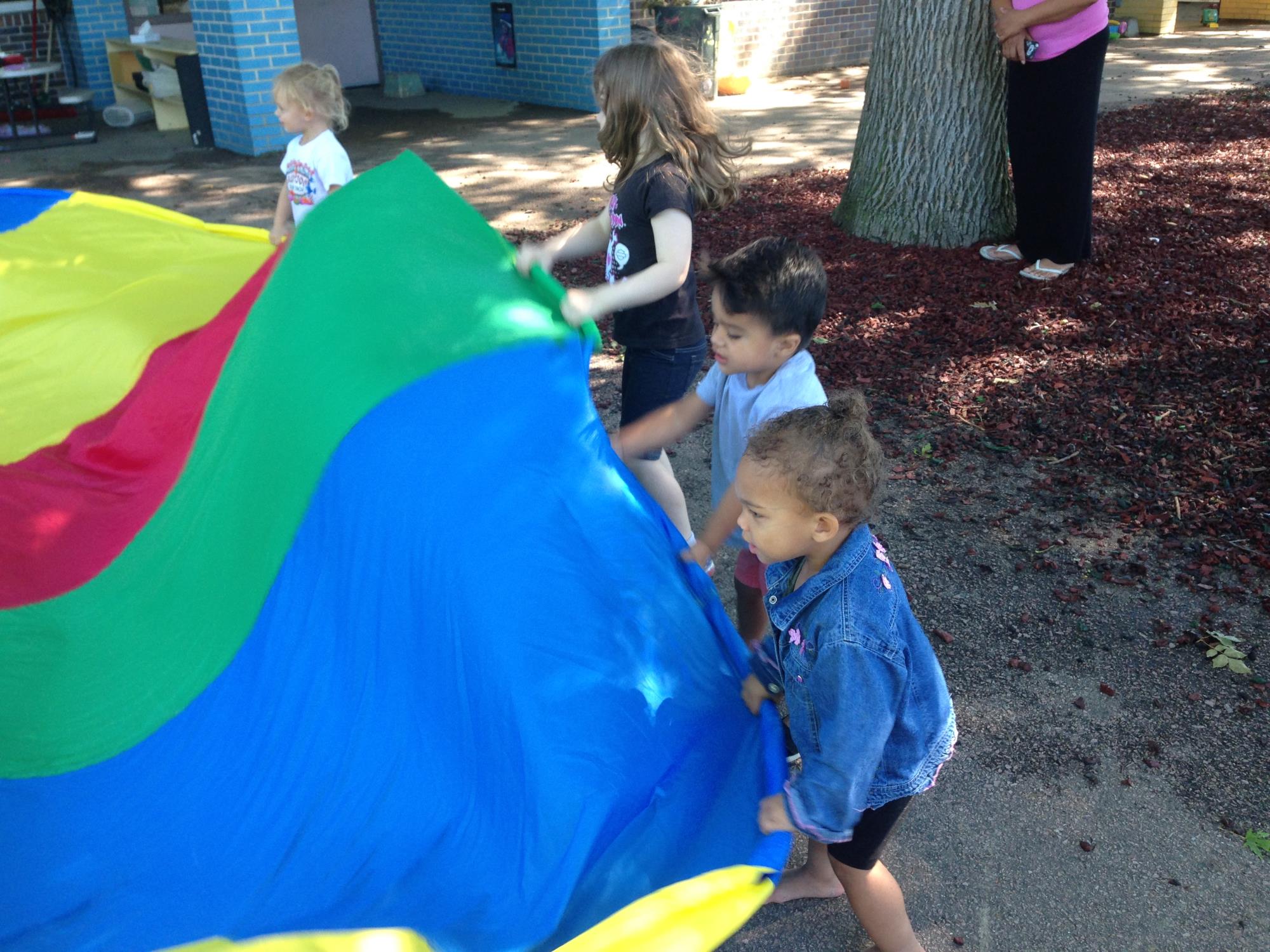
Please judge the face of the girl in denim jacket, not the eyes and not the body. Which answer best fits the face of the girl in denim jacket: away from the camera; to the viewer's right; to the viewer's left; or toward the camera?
to the viewer's left

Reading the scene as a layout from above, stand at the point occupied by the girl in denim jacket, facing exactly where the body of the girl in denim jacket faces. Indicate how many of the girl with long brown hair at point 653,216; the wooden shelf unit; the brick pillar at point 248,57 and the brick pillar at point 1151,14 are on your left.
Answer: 0

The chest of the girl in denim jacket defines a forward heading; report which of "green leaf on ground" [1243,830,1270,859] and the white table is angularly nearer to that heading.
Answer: the white table

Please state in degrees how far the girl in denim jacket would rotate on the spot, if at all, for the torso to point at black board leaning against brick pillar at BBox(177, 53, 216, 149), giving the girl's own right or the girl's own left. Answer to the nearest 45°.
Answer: approximately 45° to the girl's own right

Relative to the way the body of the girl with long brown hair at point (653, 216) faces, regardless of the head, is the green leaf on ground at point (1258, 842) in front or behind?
behind

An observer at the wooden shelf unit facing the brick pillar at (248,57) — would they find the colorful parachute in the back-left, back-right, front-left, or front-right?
front-right

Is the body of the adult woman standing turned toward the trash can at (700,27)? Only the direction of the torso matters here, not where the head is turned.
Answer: no

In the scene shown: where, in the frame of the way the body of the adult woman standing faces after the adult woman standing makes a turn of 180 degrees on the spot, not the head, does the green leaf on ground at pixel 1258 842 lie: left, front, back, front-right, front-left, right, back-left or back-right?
back-right

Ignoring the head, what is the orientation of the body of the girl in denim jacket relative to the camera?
to the viewer's left

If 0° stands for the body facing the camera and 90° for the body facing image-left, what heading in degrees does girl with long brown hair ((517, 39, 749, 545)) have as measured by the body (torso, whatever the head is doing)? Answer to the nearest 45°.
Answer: approximately 90°

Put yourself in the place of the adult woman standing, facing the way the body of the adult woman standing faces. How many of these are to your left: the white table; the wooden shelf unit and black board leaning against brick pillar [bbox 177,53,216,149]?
0

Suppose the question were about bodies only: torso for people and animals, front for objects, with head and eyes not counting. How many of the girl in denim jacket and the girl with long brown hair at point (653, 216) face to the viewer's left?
2

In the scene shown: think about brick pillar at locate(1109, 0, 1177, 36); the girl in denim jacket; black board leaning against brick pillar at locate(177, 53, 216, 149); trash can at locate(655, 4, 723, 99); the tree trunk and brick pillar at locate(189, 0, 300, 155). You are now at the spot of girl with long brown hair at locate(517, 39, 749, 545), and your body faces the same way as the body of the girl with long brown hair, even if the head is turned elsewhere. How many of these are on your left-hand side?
1

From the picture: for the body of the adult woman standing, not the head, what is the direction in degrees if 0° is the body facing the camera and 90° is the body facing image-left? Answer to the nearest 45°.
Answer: approximately 45°

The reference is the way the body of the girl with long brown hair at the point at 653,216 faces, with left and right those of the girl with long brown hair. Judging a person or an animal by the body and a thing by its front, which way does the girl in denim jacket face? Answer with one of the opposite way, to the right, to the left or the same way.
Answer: the same way

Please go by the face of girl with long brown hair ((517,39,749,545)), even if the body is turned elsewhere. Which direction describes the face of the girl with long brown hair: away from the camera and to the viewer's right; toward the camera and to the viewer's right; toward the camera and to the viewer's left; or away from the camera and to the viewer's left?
away from the camera and to the viewer's left

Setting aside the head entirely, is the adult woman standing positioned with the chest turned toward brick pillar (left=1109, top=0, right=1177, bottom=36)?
no

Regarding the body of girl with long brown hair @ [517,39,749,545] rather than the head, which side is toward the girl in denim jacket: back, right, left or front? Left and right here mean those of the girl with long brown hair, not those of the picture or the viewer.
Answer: left

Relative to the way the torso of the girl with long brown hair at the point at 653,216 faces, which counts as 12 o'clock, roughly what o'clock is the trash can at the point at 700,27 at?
The trash can is roughly at 3 o'clock from the girl with long brown hair.

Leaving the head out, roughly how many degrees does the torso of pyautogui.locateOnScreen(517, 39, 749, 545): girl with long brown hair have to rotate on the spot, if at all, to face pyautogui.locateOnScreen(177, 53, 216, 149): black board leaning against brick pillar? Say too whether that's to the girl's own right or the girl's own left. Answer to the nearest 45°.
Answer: approximately 45° to the girl's own right

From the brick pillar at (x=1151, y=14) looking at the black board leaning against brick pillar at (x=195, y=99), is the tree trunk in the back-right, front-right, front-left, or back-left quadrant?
front-left
